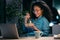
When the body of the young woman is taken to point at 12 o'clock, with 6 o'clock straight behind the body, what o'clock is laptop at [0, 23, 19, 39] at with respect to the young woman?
The laptop is roughly at 11 o'clock from the young woman.

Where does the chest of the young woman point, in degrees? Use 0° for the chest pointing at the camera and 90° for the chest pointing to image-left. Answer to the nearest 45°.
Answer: approximately 45°
